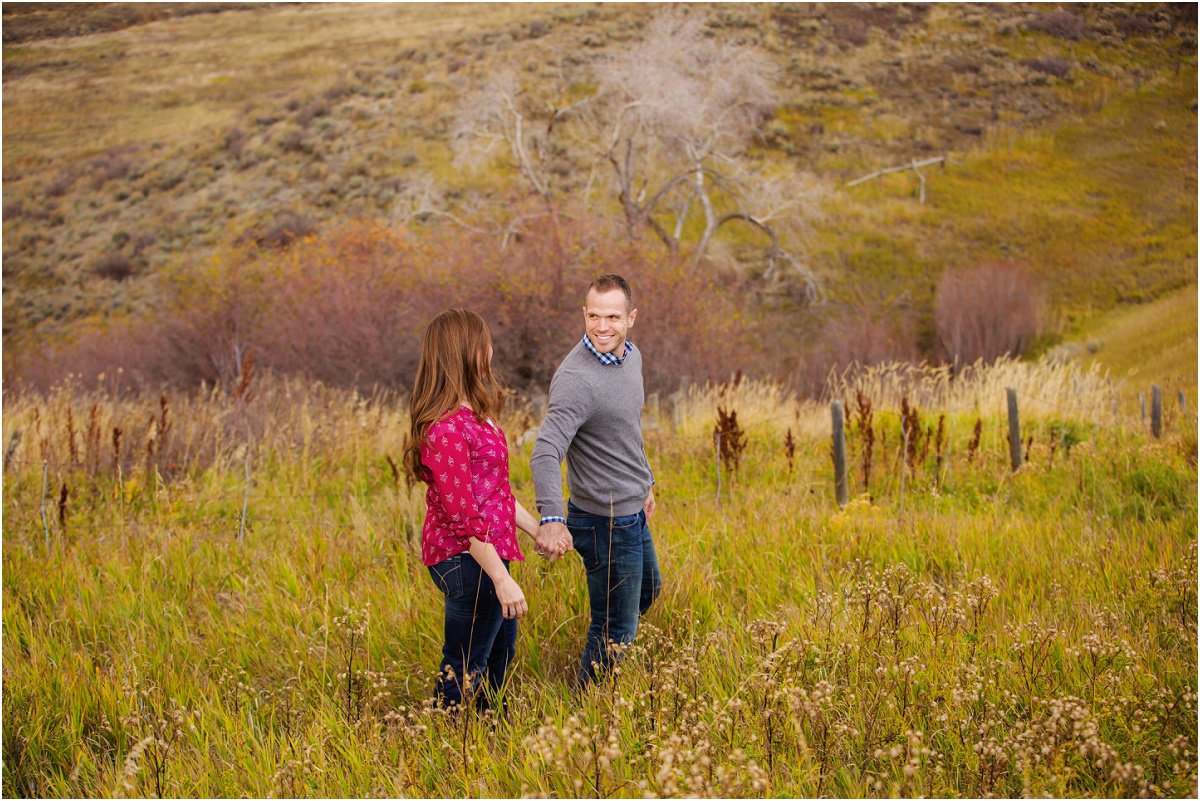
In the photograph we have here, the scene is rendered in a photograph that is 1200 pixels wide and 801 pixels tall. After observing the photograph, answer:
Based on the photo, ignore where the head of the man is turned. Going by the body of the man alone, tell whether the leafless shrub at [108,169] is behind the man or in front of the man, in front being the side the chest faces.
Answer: behind

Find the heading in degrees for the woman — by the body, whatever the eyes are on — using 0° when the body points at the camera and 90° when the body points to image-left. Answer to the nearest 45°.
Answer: approximately 270°

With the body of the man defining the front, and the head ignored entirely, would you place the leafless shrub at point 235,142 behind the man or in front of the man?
behind

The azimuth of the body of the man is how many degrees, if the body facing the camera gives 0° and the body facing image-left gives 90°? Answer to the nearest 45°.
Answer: approximately 315°

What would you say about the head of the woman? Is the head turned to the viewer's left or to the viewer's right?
to the viewer's right

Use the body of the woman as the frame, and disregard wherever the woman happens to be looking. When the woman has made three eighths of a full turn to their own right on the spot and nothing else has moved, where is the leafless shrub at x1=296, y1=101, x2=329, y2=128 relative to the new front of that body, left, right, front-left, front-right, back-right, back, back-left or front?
back-right
